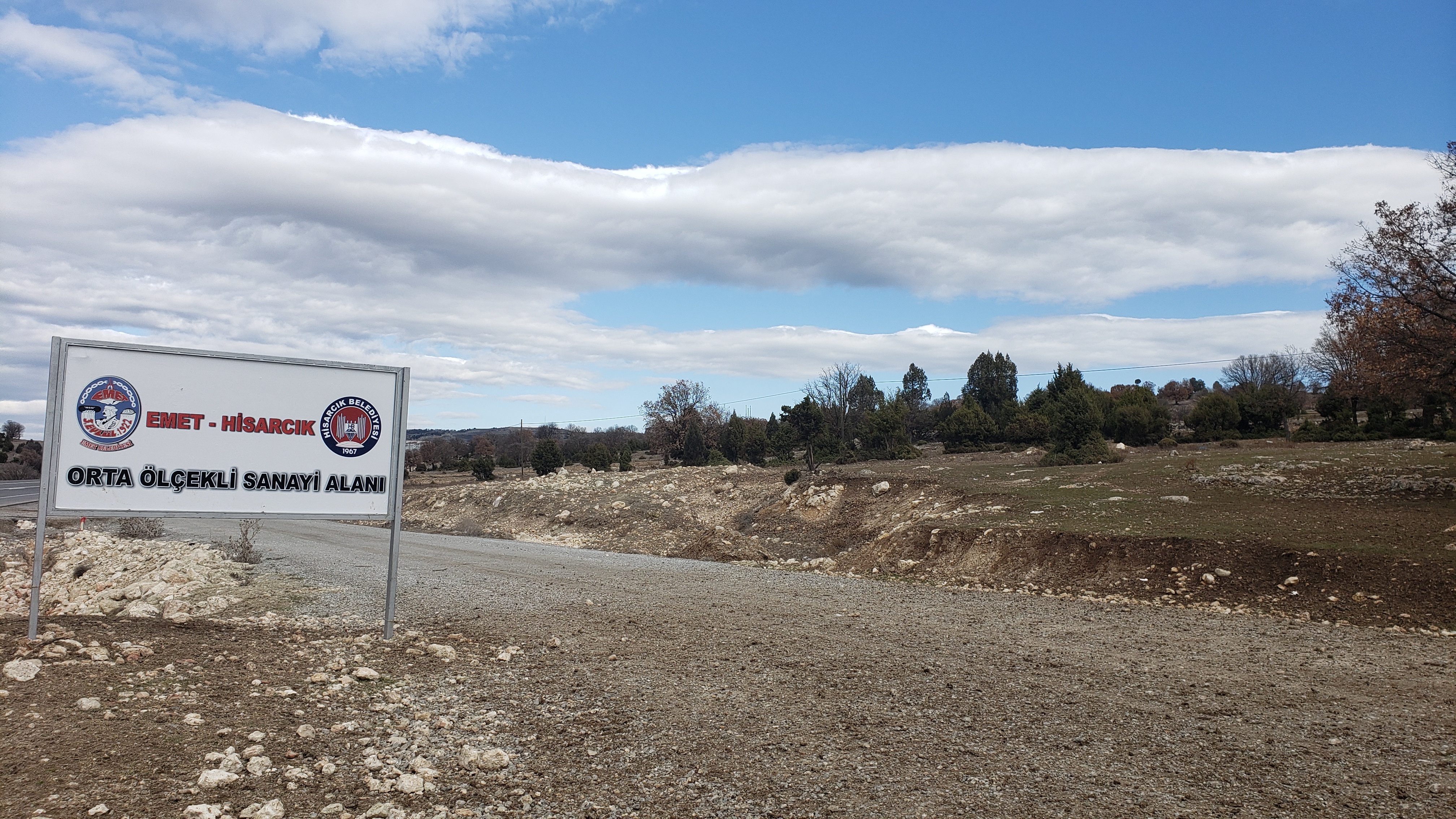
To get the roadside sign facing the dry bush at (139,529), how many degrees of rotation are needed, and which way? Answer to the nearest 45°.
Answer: approximately 180°

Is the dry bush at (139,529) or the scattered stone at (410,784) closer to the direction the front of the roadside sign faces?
the scattered stone

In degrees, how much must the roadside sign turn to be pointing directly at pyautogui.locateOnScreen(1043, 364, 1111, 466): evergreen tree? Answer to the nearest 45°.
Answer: approximately 135° to its left

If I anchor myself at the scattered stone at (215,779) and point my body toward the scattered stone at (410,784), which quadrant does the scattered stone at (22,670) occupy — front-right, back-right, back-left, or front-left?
back-left

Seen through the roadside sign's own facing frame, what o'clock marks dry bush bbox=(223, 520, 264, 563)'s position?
The dry bush is roughly at 6 o'clock from the roadside sign.

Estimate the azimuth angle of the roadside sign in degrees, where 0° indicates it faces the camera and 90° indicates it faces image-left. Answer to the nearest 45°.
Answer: approximately 0°

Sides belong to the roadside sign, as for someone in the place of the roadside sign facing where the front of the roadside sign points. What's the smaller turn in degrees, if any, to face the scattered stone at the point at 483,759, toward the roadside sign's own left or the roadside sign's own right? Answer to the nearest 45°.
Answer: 0° — it already faces it

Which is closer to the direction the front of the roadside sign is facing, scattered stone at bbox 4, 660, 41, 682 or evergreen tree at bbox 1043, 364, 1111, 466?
the scattered stone

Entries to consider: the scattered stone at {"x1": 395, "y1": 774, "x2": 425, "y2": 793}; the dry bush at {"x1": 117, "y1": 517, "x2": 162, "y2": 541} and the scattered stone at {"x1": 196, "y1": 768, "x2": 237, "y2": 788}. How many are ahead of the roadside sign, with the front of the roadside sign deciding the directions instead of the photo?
2

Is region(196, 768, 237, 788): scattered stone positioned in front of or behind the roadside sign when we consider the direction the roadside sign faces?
in front

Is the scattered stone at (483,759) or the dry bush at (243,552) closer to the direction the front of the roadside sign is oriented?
the scattered stone

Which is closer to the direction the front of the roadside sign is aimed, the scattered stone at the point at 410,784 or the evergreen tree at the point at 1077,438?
the scattered stone

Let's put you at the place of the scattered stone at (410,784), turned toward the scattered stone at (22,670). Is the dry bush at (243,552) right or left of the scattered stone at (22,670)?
right

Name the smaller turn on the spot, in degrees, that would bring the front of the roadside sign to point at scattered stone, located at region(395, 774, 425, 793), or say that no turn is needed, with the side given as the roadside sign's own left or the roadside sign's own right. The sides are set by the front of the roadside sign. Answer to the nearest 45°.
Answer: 0° — it already faces it

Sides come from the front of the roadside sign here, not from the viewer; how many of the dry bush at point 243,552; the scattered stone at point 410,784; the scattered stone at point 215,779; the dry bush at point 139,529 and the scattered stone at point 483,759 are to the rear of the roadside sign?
2
